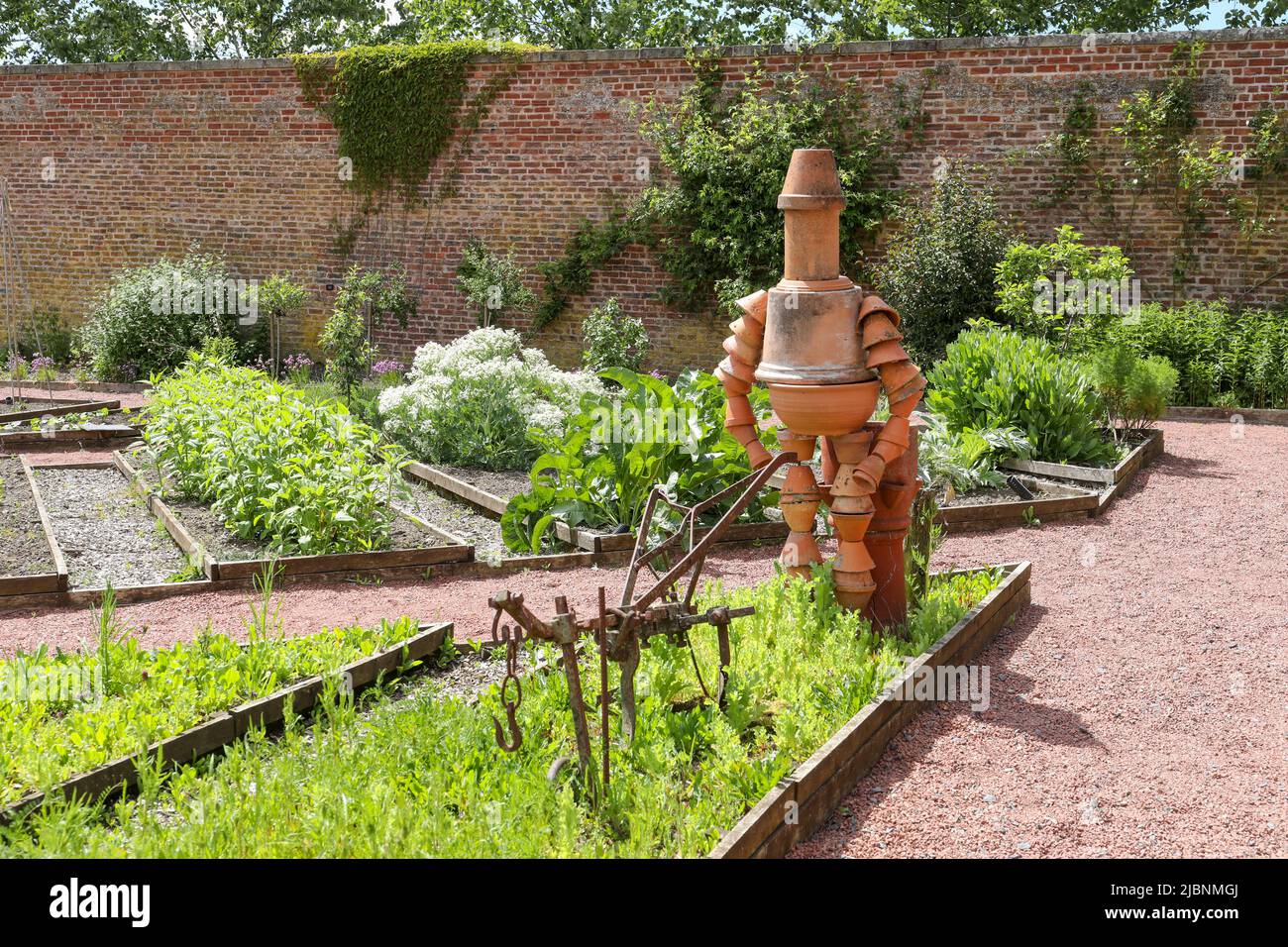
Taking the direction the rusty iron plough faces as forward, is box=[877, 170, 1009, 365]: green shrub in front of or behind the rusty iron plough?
behind

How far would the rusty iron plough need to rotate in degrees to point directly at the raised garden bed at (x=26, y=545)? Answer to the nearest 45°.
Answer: approximately 90° to its right

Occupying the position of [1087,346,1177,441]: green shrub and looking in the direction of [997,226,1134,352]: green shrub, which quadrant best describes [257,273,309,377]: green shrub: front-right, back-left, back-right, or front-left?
front-left

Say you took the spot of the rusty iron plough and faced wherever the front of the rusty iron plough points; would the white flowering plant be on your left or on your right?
on your right

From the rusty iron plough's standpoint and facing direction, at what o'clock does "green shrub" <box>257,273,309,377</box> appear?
The green shrub is roughly at 4 o'clock from the rusty iron plough.

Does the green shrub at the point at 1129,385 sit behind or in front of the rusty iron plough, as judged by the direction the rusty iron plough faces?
behind

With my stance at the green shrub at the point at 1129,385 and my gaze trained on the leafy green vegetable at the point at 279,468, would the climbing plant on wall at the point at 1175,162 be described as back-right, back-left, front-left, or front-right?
back-right

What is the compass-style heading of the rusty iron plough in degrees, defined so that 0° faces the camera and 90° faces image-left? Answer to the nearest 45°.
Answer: approximately 45°

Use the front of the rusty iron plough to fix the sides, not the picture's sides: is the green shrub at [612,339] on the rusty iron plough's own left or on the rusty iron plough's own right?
on the rusty iron plough's own right

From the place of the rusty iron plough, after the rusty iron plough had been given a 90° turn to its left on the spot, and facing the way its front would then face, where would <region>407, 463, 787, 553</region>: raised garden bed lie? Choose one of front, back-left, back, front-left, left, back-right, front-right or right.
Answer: back-left

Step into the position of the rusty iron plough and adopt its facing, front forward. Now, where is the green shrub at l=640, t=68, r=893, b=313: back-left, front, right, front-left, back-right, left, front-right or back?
back-right

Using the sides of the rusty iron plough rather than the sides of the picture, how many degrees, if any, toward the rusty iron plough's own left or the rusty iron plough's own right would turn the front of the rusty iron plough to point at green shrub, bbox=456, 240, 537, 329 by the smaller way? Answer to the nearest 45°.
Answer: approximately 135° to the rusty iron plough's own right

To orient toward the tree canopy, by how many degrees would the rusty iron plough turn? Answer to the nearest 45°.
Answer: approximately 135° to its right

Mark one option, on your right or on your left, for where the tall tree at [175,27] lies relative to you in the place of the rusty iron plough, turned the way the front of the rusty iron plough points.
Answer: on your right

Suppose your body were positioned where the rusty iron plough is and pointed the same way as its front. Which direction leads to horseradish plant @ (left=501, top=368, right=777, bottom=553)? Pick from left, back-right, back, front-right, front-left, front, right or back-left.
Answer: back-right
